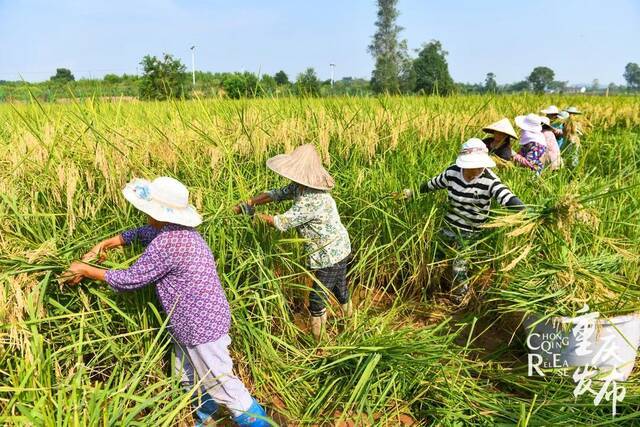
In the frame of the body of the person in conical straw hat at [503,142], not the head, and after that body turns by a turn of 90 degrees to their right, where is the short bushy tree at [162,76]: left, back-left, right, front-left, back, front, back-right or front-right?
front-right

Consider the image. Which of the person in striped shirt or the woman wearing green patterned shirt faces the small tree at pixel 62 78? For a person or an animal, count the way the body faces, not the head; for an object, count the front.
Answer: the woman wearing green patterned shirt

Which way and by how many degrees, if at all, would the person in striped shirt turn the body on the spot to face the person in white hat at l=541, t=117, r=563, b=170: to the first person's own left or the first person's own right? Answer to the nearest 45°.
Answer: approximately 180°

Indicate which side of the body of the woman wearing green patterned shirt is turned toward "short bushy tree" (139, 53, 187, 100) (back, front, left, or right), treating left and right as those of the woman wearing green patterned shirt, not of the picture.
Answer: right

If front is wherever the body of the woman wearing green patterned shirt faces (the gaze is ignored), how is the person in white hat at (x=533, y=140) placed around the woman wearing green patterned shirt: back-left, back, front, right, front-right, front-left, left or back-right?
right

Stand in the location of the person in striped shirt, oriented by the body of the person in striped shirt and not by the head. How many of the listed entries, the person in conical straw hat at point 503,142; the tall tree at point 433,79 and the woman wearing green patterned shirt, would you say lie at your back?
2

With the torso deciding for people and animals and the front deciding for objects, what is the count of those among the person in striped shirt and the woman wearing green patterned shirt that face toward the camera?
1

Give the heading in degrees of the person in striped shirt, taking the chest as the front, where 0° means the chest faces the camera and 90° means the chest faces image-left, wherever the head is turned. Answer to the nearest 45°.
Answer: approximately 0°

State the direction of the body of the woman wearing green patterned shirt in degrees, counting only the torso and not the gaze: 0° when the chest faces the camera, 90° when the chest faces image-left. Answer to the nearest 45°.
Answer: approximately 135°

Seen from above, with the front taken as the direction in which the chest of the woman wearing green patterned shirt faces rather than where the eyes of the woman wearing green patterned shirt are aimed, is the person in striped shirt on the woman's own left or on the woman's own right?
on the woman's own right

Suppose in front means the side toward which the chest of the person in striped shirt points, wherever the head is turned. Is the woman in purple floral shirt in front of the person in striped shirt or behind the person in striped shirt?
in front

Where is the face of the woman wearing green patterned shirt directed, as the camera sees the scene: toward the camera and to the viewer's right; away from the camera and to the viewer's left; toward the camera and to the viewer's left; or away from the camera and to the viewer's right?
away from the camera and to the viewer's left

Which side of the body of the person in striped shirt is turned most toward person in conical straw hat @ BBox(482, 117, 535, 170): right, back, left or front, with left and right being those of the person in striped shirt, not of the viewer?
back

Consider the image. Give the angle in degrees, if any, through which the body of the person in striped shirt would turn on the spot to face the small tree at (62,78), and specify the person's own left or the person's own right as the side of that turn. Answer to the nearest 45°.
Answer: approximately 90° to the person's own right

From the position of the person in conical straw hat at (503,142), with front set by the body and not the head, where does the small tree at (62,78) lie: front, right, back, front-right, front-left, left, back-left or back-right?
front-right
